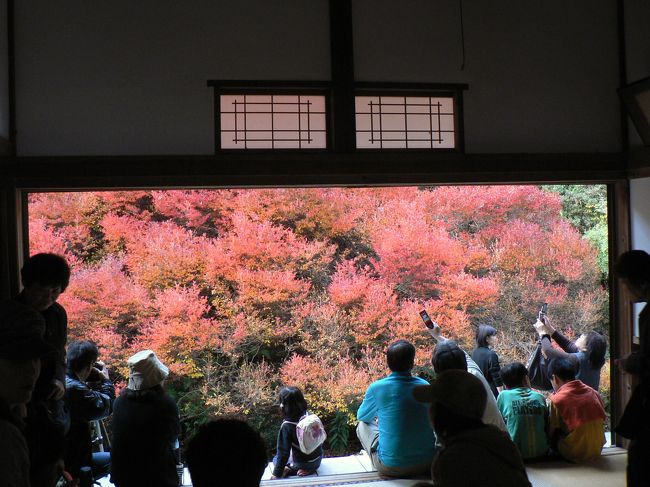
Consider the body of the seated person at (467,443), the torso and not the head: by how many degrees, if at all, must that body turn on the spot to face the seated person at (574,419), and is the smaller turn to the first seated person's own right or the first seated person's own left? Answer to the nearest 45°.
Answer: approximately 90° to the first seated person's own right

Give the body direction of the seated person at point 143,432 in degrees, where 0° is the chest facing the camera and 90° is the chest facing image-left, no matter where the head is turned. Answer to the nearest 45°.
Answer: approximately 180°

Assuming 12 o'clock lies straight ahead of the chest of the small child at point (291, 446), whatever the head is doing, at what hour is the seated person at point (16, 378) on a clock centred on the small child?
The seated person is roughly at 8 o'clock from the small child.

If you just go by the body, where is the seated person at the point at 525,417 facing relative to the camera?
away from the camera

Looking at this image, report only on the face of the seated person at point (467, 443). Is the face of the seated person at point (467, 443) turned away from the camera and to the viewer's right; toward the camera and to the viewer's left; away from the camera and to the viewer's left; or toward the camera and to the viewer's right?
away from the camera and to the viewer's left

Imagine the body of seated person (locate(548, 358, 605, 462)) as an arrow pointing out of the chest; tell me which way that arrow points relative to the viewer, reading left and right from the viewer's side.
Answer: facing away from the viewer and to the left of the viewer

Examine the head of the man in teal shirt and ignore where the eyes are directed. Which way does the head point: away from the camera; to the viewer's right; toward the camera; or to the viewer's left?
away from the camera

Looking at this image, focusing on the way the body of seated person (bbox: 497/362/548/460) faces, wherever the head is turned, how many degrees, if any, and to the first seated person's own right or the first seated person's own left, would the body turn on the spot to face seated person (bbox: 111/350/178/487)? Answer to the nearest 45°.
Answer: approximately 135° to the first seated person's own left
